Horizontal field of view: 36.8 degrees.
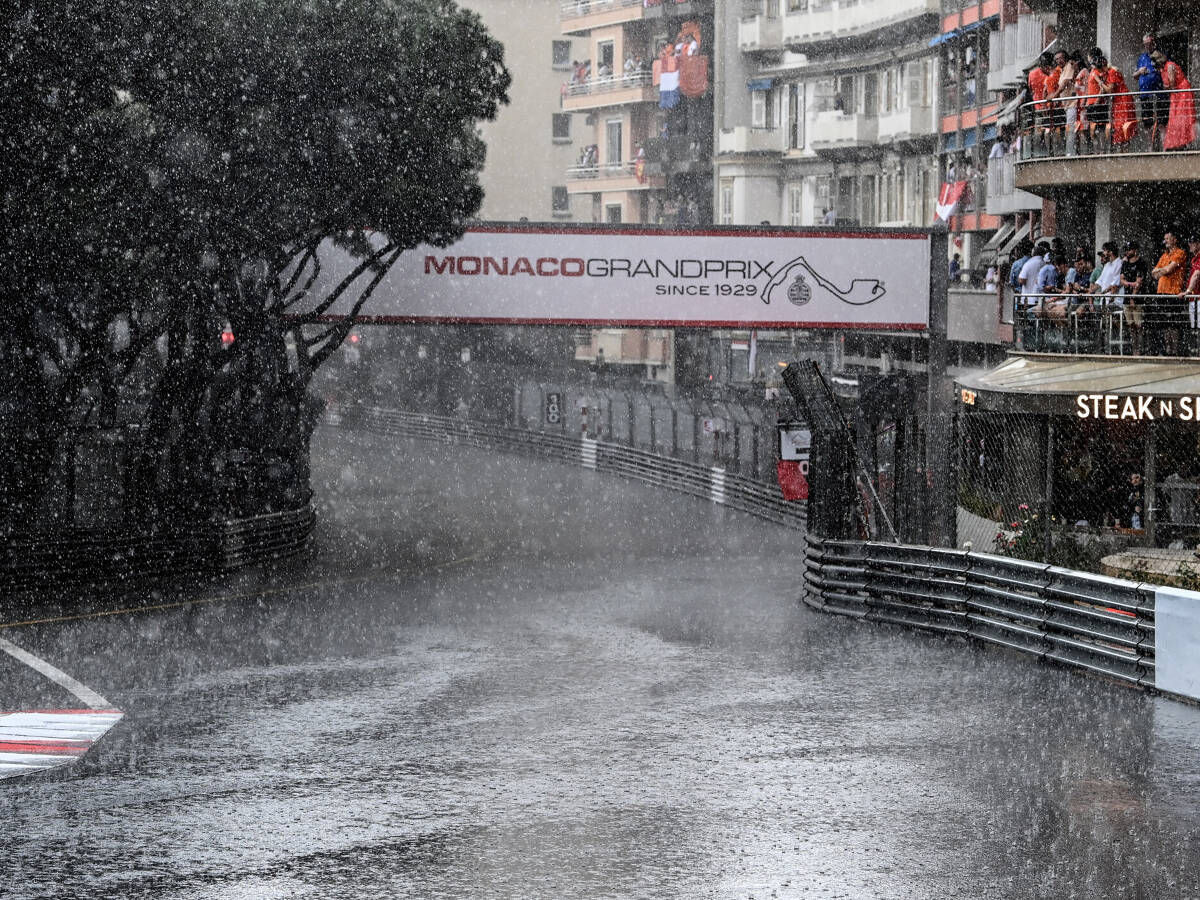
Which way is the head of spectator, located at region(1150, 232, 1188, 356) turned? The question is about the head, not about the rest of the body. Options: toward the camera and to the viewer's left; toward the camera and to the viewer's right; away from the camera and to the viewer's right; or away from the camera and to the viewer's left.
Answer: toward the camera and to the viewer's left

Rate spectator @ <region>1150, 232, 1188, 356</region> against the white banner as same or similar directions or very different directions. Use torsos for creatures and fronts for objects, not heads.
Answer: same or similar directions

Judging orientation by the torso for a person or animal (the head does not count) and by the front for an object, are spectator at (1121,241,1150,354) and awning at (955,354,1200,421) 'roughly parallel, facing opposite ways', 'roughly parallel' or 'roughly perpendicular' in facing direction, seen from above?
roughly parallel

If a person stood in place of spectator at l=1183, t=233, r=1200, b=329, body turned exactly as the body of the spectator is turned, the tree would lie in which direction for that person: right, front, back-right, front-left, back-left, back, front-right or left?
front-right

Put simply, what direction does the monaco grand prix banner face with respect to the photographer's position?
facing the viewer

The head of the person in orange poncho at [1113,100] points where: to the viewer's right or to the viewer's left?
to the viewer's left

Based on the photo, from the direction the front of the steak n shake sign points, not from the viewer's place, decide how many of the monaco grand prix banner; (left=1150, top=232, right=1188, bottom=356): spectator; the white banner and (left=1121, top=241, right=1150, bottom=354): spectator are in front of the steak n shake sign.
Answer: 1

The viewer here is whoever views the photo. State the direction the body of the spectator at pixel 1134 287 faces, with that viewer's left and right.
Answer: facing the viewer and to the left of the viewer
